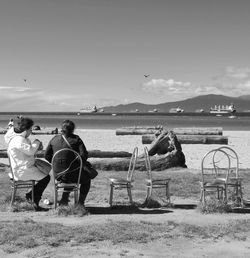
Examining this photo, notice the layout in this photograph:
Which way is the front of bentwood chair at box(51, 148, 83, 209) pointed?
away from the camera

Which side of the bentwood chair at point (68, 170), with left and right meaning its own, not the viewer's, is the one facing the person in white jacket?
left

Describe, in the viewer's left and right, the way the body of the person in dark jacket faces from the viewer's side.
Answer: facing away from the viewer

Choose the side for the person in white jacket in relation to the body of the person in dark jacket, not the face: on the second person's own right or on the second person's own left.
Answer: on the second person's own left

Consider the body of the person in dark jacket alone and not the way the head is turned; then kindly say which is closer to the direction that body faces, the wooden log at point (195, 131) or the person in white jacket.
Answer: the wooden log

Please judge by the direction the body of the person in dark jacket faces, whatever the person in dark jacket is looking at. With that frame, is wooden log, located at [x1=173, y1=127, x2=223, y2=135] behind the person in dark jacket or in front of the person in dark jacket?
in front

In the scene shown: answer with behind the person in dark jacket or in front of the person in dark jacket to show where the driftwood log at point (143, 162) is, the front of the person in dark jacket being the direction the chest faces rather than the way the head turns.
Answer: in front
